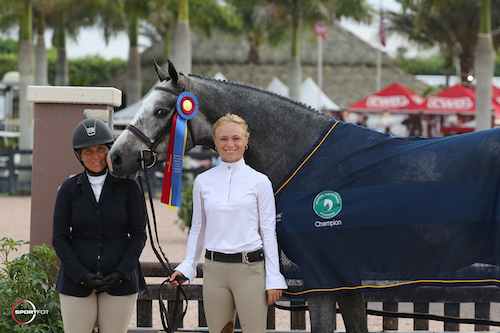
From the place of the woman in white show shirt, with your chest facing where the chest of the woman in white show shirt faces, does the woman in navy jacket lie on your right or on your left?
on your right

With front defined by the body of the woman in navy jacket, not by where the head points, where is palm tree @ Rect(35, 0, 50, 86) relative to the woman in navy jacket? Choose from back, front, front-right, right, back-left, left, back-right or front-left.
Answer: back

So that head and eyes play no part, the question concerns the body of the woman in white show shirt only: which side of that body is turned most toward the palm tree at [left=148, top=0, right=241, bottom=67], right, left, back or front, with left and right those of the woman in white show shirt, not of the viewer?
back

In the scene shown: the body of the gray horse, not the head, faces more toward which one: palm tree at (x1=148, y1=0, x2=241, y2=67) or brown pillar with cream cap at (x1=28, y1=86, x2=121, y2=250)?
the brown pillar with cream cap

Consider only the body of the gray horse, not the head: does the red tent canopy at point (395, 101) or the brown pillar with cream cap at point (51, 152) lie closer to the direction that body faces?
the brown pillar with cream cap

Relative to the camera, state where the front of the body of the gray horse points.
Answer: to the viewer's left
